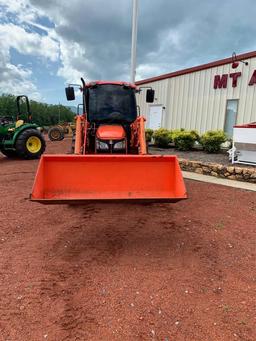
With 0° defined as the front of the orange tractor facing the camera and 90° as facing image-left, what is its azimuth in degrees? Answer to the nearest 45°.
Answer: approximately 0°

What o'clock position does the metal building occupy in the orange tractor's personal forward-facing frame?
The metal building is roughly at 7 o'clock from the orange tractor.

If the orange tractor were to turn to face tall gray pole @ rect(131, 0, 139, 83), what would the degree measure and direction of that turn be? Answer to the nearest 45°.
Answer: approximately 180°

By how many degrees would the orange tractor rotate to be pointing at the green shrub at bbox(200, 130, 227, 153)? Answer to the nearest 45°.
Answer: approximately 135° to its left

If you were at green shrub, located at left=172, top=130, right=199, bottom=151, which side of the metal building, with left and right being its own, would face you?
front

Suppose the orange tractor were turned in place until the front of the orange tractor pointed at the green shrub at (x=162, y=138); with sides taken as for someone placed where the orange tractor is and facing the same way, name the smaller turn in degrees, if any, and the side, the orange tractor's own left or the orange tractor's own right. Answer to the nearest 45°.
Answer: approximately 180°

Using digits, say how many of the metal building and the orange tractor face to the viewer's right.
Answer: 0

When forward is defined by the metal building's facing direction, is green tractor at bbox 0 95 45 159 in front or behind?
in front
